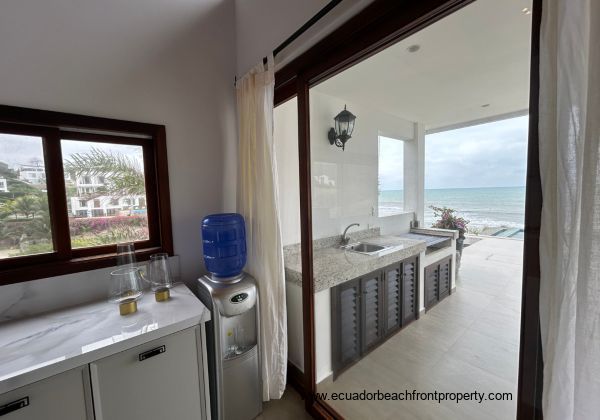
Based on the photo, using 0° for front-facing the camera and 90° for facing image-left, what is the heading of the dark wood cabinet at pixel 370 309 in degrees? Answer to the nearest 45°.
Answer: approximately 315°

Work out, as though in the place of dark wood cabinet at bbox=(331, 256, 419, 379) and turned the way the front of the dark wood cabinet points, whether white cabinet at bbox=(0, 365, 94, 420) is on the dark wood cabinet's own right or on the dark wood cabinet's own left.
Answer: on the dark wood cabinet's own right

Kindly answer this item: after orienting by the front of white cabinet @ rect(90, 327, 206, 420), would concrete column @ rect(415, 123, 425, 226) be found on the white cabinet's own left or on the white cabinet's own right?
on the white cabinet's own left

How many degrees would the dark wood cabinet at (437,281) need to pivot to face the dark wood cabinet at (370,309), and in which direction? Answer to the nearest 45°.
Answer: approximately 90° to its right

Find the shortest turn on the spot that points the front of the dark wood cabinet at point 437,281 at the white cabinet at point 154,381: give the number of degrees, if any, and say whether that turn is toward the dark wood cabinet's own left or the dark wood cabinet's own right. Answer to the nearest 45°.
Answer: approximately 90° to the dark wood cabinet's own right

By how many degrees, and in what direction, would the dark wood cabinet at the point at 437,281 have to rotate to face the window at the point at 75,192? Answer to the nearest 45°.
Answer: approximately 90° to its right
